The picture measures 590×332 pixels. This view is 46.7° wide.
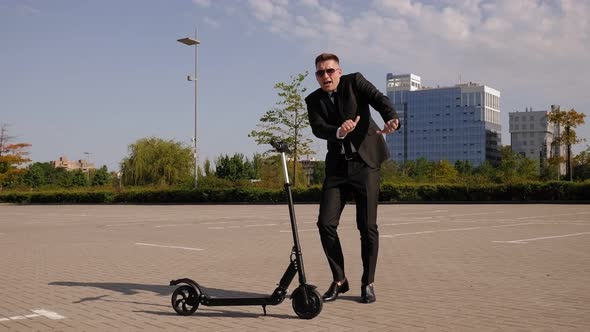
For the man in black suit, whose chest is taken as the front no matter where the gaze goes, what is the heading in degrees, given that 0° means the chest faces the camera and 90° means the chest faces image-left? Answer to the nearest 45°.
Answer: approximately 0°

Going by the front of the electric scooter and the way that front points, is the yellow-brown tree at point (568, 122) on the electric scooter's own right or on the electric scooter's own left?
on the electric scooter's own left

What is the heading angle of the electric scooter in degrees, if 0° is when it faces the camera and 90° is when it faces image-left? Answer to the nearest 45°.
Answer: approximately 270°

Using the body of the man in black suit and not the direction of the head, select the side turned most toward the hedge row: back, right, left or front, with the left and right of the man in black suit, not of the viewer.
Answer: back

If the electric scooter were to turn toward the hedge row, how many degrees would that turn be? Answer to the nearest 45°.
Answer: approximately 90° to its left

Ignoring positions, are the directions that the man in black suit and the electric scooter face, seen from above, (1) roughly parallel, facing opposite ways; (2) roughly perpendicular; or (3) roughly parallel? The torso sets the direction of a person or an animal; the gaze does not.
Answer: roughly perpendicular

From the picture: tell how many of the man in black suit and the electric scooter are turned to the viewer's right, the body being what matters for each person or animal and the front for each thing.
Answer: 1
